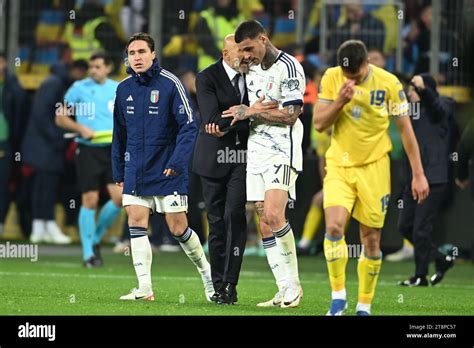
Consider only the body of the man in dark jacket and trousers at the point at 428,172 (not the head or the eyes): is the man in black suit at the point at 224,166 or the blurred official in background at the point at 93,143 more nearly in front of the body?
the blurred official in background

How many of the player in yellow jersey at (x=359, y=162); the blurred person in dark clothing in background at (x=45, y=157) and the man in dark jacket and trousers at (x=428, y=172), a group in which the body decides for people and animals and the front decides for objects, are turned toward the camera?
1

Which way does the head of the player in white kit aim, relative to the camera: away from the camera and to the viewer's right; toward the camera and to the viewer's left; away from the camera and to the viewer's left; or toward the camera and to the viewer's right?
toward the camera and to the viewer's left

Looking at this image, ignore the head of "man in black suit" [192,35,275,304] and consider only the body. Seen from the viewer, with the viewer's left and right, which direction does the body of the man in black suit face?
facing the viewer and to the right of the viewer

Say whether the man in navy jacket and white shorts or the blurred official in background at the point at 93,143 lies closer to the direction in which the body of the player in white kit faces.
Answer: the man in navy jacket and white shorts

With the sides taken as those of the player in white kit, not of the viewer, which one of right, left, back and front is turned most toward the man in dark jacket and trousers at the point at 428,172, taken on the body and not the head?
back

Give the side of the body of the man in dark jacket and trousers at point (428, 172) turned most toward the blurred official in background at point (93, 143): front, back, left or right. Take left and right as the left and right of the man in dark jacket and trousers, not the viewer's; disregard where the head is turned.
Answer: front

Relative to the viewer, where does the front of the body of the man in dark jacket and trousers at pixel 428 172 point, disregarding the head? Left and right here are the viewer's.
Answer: facing to the left of the viewer

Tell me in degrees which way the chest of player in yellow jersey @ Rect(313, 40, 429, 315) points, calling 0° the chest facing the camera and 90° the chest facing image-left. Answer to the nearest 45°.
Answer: approximately 0°
